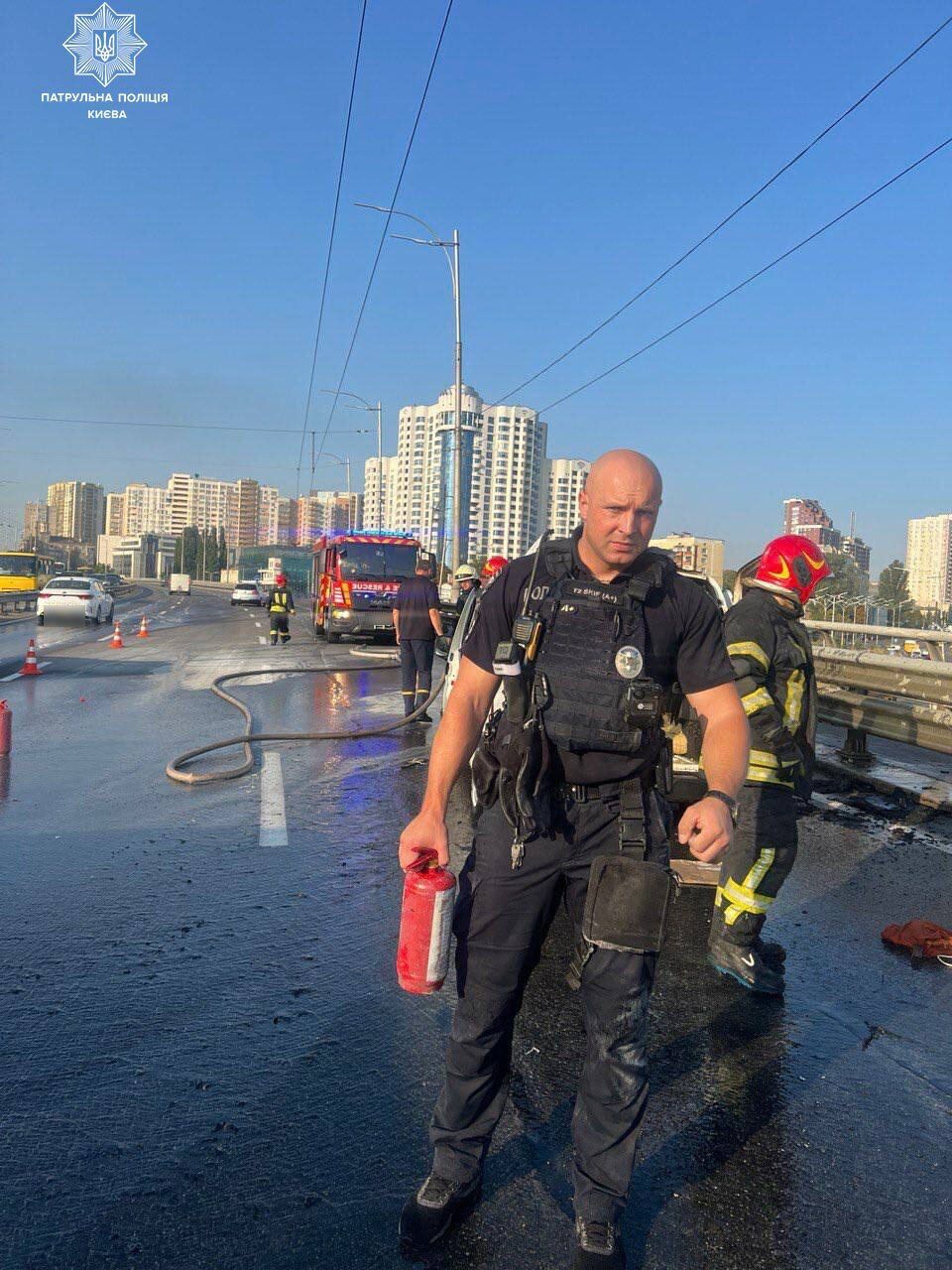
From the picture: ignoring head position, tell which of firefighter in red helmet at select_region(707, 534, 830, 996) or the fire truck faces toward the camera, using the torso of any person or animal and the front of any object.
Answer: the fire truck

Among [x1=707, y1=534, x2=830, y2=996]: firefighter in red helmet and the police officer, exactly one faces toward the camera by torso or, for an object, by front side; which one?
the police officer

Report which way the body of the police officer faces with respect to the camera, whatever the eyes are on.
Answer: toward the camera

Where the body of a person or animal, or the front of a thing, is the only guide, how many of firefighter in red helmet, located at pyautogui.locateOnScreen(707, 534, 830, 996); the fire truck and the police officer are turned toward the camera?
2

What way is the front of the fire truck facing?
toward the camera

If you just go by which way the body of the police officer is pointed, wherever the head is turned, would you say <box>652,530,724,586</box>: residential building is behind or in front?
behind

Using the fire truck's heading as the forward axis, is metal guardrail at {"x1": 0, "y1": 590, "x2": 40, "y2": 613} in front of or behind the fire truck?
behind

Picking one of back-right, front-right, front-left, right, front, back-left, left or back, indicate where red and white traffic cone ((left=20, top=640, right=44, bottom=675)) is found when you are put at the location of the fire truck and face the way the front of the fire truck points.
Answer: front-right

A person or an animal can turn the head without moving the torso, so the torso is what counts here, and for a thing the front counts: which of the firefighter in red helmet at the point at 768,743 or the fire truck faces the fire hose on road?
the fire truck

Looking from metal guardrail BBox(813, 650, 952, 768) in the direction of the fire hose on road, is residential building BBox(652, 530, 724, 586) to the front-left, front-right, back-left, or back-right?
front-right

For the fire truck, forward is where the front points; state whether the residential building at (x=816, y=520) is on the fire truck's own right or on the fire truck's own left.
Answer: on the fire truck's own left

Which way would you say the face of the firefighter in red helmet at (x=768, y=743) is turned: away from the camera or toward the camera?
away from the camera
